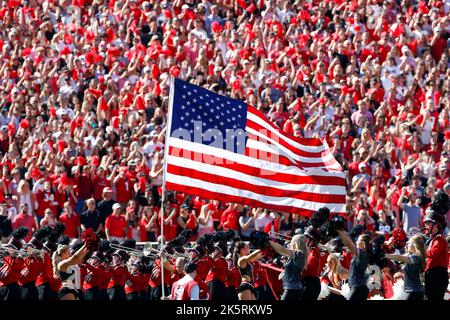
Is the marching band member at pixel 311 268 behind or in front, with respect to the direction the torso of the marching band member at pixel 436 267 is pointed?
in front

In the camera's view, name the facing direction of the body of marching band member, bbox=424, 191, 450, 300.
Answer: to the viewer's left

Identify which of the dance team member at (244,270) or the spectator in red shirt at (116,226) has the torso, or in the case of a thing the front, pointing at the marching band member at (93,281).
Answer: the spectator in red shirt

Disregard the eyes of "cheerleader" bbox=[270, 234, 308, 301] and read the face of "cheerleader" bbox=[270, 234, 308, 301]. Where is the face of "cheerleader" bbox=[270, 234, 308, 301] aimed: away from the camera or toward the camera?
away from the camera
